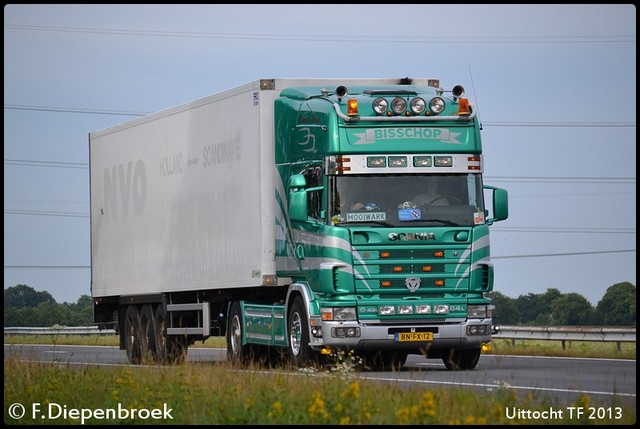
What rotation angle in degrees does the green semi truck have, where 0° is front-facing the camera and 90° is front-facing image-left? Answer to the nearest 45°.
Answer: approximately 0°
